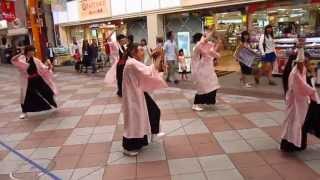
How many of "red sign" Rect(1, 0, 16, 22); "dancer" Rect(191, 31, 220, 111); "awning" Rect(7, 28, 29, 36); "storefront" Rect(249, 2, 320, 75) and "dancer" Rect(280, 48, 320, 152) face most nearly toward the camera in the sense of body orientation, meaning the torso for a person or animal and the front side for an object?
3

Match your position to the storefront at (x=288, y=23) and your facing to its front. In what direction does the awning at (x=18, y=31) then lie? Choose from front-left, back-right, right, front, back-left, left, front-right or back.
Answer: back-right

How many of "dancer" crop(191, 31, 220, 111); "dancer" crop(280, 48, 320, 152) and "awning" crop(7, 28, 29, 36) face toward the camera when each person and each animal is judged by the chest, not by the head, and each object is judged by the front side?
1

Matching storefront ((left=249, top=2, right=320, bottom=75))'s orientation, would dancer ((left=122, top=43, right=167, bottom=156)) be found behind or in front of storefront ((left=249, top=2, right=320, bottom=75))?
in front

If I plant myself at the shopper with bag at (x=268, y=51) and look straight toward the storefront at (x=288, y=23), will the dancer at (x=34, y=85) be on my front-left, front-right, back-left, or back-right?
back-left

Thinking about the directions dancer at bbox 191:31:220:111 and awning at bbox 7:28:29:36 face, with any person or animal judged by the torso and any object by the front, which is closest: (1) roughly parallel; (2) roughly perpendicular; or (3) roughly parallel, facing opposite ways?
roughly perpendicular

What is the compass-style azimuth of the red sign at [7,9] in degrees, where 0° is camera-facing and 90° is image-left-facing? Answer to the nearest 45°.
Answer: approximately 0°

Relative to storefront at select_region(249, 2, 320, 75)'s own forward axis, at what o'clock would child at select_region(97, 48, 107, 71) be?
The child is roughly at 4 o'clock from the storefront.

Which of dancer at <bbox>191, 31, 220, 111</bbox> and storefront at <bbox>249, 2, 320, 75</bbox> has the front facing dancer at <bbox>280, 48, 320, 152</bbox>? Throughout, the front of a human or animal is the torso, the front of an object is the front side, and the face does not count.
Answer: the storefront
